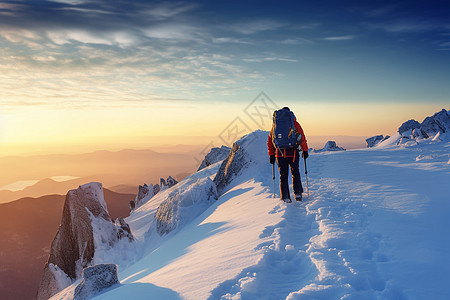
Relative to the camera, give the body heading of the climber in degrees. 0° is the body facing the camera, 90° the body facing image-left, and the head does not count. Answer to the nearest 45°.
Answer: approximately 180°

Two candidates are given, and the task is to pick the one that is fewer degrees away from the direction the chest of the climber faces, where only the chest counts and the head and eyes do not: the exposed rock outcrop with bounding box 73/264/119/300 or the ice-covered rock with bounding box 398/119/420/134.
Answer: the ice-covered rock

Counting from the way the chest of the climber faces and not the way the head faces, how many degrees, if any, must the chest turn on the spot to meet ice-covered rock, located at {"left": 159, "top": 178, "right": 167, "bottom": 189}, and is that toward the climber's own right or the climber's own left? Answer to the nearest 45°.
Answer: approximately 45° to the climber's own left

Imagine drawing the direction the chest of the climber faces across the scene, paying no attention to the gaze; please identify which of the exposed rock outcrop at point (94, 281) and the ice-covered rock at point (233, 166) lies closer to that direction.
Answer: the ice-covered rock

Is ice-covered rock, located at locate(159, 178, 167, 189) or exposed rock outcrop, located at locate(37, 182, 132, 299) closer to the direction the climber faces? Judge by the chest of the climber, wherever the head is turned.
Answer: the ice-covered rock

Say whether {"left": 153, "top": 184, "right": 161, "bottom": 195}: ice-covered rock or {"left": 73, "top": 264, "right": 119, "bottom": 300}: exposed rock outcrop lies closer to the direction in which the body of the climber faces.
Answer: the ice-covered rock
